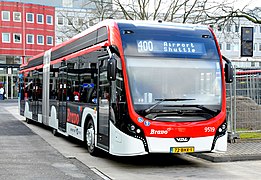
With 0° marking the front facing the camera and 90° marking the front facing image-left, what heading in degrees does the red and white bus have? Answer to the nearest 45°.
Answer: approximately 315°

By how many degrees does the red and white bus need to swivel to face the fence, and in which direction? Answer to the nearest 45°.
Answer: approximately 90° to its left
